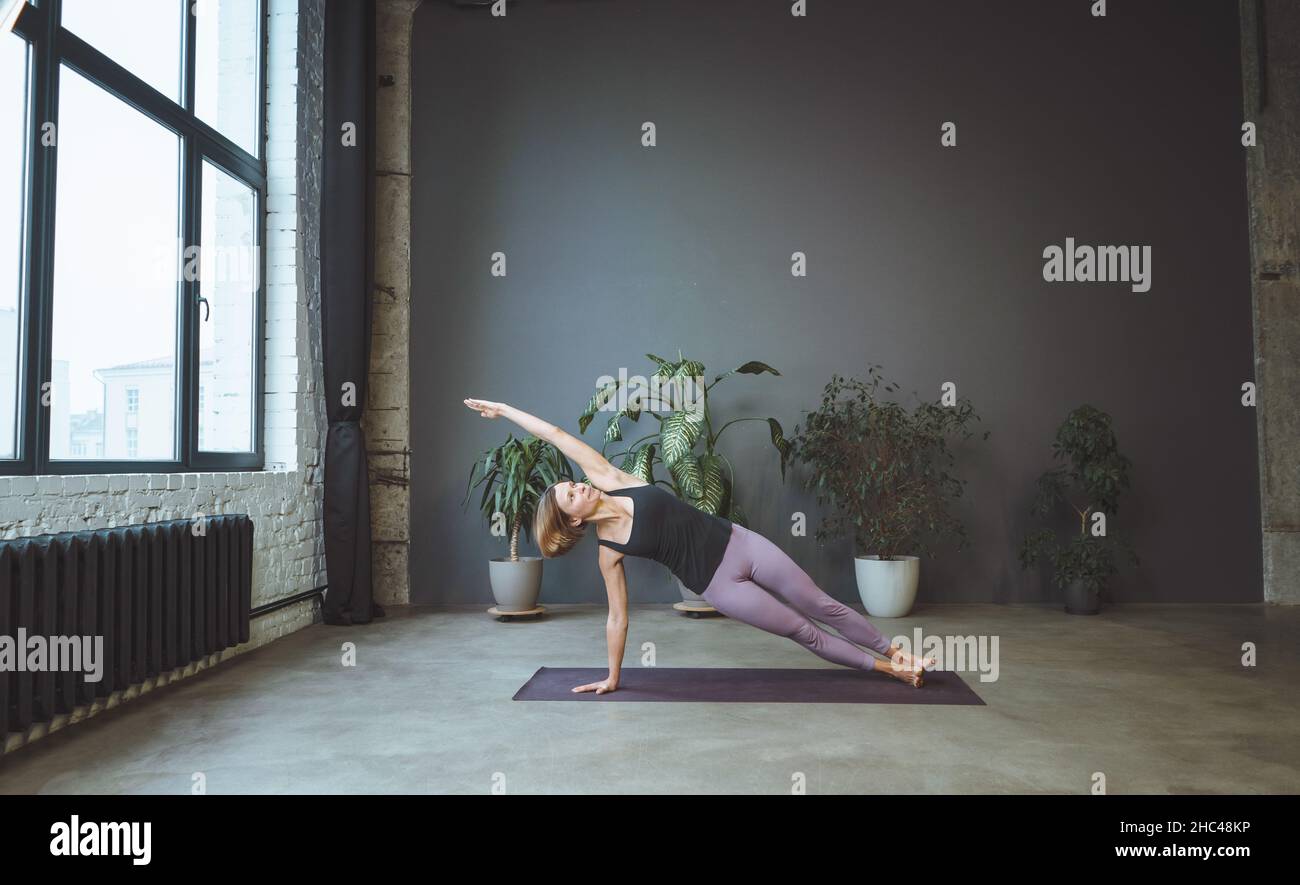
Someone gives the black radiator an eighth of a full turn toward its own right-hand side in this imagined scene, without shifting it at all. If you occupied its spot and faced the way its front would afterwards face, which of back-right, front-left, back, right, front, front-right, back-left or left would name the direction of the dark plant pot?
left

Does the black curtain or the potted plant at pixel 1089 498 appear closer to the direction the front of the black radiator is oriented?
the potted plant

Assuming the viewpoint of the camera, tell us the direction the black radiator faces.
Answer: facing the viewer and to the right of the viewer

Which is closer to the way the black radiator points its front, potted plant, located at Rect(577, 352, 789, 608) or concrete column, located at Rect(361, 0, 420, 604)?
the potted plant

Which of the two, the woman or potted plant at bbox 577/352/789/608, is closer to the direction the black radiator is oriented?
the woman
